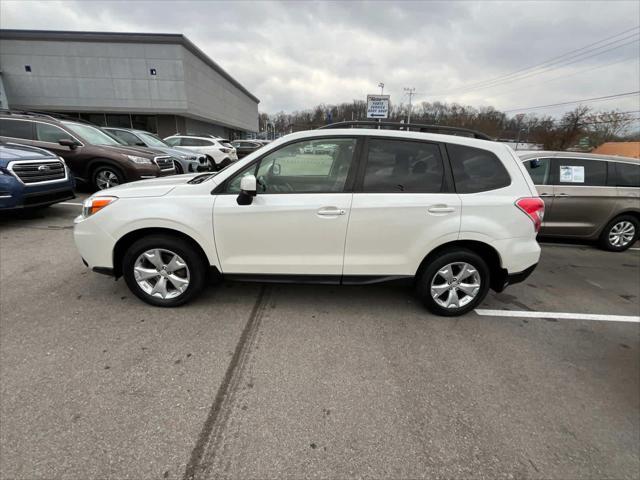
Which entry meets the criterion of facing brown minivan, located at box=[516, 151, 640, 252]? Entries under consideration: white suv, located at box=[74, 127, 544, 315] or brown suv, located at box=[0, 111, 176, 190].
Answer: brown suv, located at box=[0, 111, 176, 190]

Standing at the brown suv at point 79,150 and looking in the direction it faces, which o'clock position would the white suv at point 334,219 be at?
The white suv is roughly at 1 o'clock from the brown suv.

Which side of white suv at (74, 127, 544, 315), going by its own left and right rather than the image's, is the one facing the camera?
left

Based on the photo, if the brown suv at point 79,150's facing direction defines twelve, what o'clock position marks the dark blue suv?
The dark blue suv is roughly at 2 o'clock from the brown suv.

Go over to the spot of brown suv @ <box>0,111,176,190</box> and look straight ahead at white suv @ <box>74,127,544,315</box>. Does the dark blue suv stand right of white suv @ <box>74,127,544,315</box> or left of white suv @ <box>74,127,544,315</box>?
right

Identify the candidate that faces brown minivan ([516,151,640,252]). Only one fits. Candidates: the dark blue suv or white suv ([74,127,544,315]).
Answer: the dark blue suv

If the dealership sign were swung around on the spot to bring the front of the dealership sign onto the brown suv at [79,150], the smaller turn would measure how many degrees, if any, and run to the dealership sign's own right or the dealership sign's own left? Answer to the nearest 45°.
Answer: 0° — it already faces it

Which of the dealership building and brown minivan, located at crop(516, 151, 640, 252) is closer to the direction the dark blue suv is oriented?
the brown minivan

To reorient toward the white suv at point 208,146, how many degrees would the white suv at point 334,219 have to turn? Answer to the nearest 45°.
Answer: approximately 90° to its right

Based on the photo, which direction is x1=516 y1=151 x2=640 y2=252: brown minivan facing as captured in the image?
to the viewer's left

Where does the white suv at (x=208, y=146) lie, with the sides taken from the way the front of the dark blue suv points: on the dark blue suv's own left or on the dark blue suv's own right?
on the dark blue suv's own left

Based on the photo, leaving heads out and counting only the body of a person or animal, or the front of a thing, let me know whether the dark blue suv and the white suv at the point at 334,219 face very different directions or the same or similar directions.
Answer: very different directions

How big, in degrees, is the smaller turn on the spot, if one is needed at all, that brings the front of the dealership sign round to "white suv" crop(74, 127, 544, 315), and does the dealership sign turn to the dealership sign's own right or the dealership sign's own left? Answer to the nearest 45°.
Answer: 0° — it already faces it

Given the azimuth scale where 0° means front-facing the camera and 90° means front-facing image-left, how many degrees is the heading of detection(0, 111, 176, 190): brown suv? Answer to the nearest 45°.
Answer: approximately 315°

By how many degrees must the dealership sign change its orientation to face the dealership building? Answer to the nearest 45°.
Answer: approximately 90° to its right
